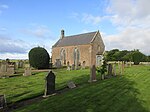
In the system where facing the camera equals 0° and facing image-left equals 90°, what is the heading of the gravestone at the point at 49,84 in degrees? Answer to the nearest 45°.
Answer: approximately 315°

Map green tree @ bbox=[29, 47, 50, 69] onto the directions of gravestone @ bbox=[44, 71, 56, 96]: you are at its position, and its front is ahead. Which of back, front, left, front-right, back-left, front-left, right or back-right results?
back-left
